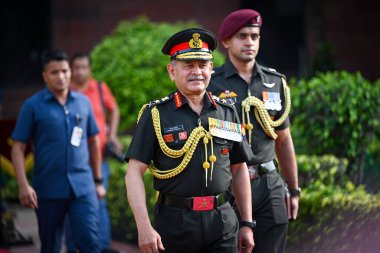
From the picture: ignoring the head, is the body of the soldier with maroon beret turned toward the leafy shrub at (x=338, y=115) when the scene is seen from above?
no

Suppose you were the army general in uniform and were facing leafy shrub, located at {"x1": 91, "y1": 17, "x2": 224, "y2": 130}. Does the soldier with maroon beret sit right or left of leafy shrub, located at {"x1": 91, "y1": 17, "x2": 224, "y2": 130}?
right

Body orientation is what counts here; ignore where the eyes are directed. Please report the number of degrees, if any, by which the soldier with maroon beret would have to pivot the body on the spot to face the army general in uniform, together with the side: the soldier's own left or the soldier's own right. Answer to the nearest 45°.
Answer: approximately 45° to the soldier's own right

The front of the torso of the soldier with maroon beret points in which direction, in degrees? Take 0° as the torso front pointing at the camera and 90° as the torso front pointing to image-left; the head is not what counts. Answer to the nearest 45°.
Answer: approximately 0°

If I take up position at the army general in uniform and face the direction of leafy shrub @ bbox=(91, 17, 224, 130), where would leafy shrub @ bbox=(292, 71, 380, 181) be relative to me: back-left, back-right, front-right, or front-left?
front-right

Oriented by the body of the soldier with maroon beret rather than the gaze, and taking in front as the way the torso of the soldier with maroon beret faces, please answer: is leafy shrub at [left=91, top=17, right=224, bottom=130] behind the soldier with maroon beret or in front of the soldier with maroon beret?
behind

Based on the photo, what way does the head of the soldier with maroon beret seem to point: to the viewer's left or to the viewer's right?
to the viewer's left

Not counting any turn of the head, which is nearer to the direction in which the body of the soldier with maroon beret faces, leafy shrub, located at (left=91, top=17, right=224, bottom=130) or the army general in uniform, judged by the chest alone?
the army general in uniform

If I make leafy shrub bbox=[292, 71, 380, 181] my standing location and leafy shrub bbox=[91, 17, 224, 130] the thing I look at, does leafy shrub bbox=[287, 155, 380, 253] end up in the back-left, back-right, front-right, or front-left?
back-left
